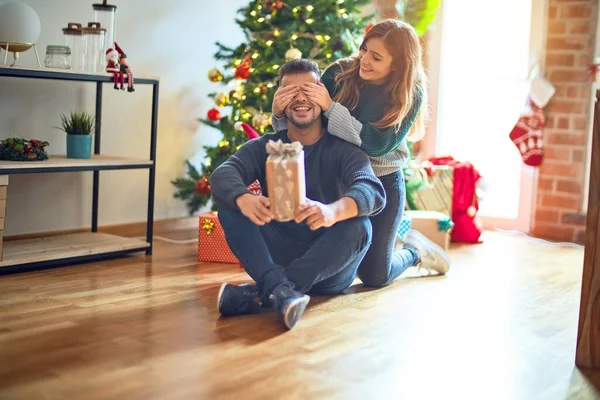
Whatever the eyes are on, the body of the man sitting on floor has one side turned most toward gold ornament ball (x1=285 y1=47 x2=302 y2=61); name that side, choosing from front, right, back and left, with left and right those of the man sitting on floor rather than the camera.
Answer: back

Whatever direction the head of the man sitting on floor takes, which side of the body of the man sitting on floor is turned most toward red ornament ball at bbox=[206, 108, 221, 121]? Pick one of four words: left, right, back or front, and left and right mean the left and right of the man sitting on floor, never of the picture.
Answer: back

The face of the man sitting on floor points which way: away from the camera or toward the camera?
toward the camera

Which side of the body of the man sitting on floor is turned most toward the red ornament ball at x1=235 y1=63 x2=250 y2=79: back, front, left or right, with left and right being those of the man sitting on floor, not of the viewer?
back

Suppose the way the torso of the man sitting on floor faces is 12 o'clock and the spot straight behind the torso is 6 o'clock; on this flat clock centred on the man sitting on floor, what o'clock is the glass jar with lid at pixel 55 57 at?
The glass jar with lid is roughly at 4 o'clock from the man sitting on floor.

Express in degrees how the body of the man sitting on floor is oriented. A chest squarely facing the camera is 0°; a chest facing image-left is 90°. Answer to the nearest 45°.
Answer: approximately 0°

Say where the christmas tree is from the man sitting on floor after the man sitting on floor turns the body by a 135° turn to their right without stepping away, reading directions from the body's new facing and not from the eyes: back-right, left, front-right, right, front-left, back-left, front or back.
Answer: front-right

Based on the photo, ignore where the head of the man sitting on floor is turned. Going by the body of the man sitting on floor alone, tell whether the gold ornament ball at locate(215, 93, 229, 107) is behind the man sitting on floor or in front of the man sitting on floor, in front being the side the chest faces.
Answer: behind
